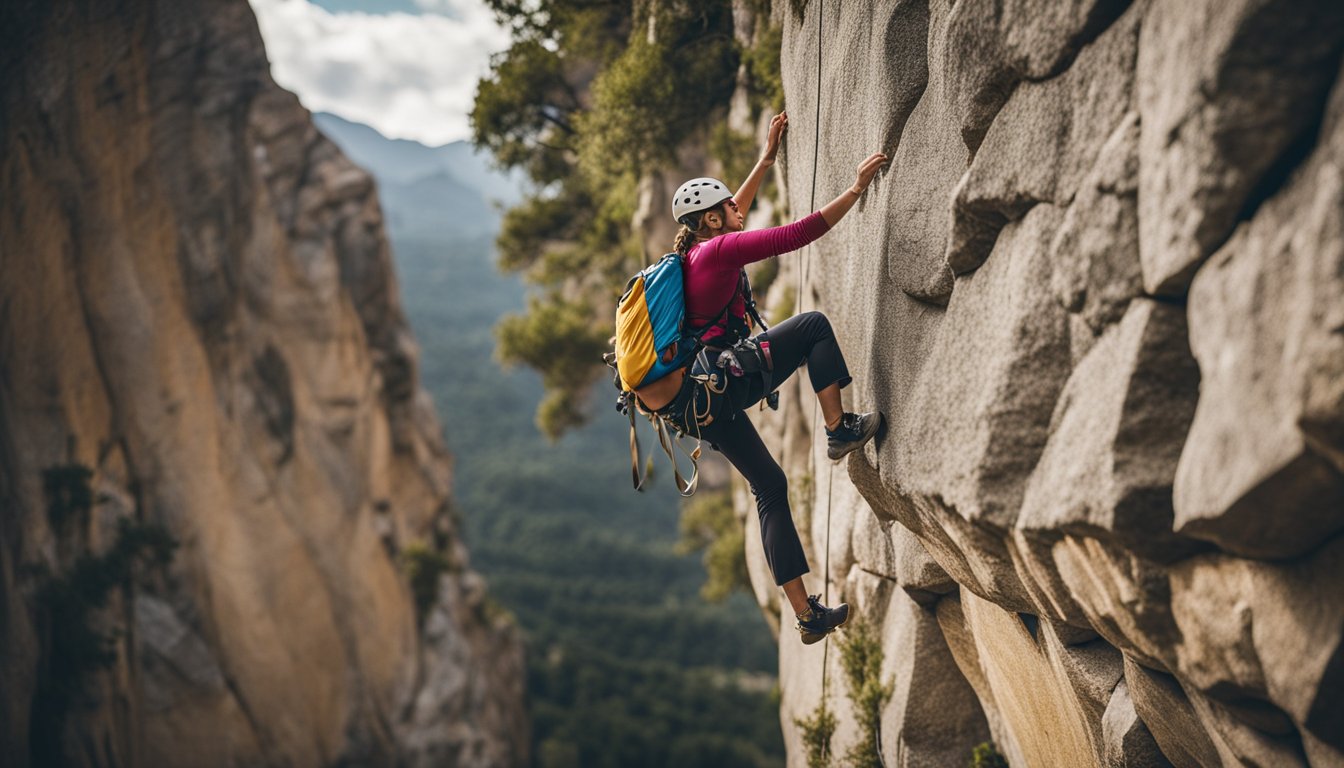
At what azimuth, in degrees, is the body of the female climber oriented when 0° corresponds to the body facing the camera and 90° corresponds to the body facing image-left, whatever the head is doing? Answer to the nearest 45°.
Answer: approximately 270°

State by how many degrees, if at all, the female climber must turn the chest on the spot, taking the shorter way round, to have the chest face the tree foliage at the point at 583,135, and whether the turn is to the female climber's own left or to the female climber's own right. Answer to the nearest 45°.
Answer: approximately 90° to the female climber's own left

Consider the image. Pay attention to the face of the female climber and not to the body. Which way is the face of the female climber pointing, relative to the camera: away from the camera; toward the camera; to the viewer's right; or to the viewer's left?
to the viewer's right
